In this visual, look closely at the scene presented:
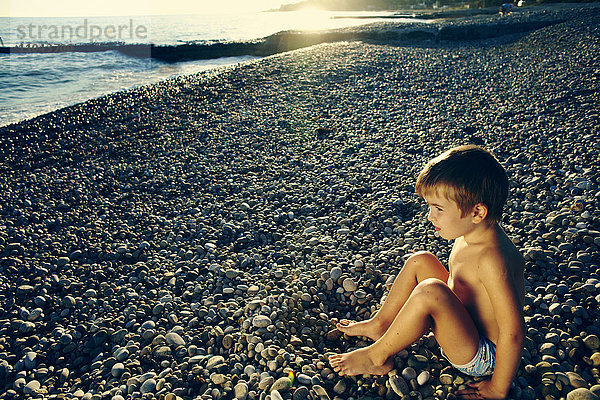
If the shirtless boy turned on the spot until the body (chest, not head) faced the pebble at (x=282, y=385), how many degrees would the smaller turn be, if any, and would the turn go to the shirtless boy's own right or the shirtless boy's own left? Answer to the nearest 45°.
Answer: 0° — they already face it

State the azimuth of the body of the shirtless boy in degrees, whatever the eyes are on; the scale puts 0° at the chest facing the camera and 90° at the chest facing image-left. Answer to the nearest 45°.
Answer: approximately 90°

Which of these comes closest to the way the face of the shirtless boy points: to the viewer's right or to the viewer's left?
to the viewer's left

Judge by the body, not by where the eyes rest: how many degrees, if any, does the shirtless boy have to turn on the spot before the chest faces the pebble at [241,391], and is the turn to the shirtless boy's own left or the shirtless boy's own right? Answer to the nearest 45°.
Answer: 0° — they already face it

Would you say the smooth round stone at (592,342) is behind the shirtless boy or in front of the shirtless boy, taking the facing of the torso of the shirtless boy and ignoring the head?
behind
